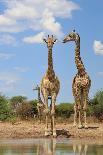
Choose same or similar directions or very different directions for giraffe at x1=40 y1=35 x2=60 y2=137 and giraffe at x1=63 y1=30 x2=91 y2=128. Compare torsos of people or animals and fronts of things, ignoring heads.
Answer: same or similar directions

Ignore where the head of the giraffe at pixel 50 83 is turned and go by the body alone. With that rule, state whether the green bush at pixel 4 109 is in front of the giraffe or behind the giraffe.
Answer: behind

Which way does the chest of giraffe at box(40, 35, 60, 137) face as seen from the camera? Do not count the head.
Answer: toward the camera

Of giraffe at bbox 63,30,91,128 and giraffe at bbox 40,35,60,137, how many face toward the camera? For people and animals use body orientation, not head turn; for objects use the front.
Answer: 2

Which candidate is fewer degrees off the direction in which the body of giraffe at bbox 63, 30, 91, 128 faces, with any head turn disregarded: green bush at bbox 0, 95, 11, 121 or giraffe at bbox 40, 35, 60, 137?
the giraffe

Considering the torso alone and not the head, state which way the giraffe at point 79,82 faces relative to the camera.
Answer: toward the camera
